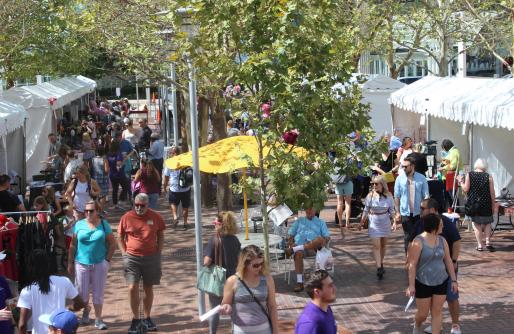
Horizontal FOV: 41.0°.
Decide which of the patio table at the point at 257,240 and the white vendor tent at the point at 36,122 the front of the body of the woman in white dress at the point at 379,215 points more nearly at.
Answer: the patio table

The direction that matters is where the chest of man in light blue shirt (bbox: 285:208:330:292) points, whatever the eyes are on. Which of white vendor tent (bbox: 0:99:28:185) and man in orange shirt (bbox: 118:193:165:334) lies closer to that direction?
the man in orange shirt

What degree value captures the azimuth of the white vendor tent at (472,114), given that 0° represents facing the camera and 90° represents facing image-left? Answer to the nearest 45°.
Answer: approximately 45°

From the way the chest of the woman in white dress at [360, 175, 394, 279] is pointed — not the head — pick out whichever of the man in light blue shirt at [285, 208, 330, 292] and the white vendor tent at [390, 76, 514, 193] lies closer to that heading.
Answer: the man in light blue shirt

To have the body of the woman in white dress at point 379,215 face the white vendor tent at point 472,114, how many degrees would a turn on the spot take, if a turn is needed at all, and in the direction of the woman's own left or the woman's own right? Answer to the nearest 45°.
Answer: approximately 180°

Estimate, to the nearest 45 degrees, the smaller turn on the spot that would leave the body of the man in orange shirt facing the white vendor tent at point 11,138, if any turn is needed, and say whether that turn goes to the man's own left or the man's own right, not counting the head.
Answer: approximately 180°

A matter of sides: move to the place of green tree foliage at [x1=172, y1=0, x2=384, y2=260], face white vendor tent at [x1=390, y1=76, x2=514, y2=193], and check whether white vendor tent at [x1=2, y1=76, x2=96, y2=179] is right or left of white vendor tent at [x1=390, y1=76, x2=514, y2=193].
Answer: left

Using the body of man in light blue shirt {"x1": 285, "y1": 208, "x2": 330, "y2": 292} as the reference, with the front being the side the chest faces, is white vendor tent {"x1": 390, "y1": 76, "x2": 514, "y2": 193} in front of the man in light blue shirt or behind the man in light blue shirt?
behind

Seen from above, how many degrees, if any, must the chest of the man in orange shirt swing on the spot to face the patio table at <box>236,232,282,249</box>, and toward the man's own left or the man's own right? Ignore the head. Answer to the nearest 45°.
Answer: approximately 135° to the man's own left

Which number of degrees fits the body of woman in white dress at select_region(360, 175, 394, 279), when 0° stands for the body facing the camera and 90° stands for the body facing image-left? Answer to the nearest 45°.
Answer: approximately 0°

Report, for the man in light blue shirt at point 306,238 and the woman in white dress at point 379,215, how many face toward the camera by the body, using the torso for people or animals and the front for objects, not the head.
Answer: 2
